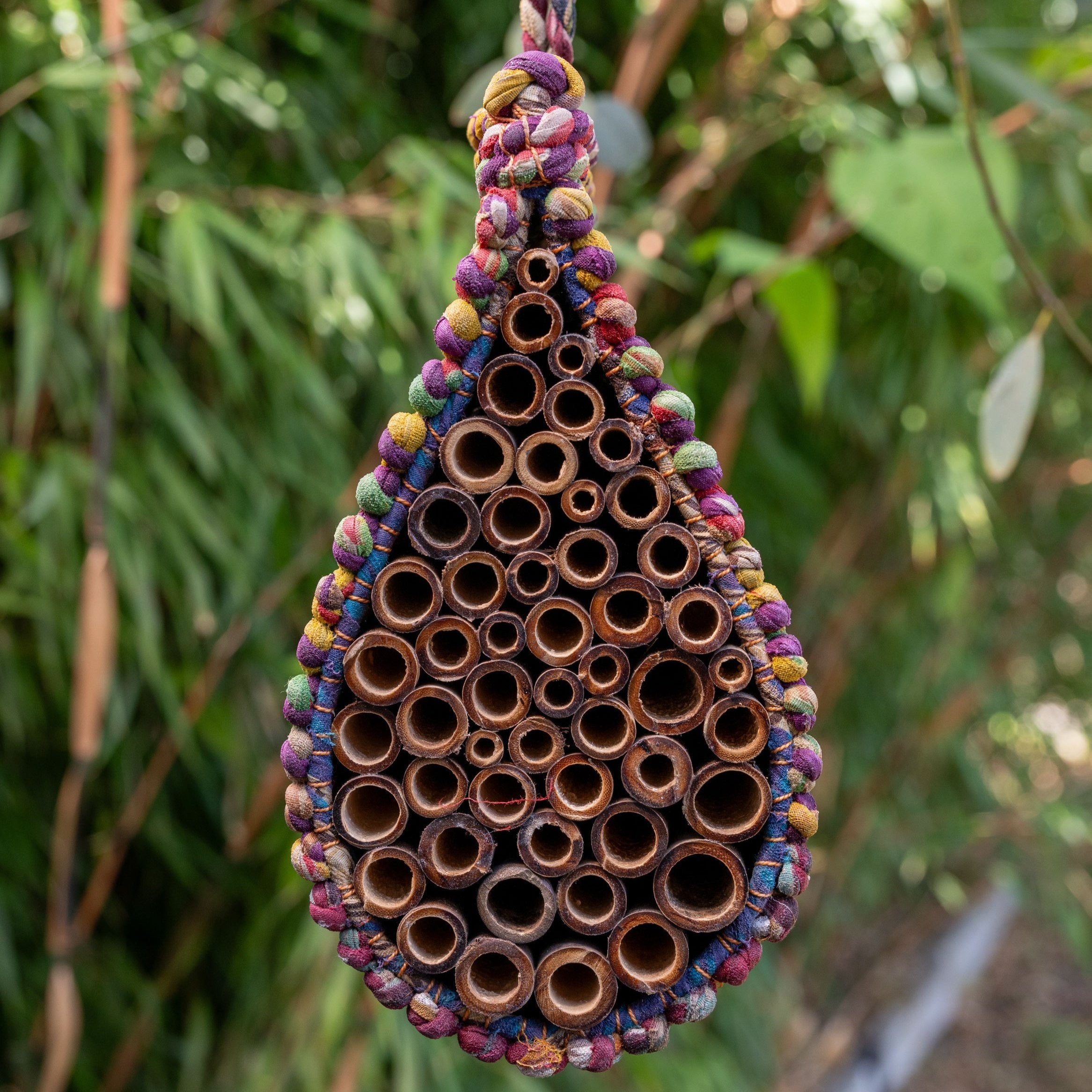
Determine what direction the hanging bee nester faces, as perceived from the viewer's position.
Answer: facing the viewer
